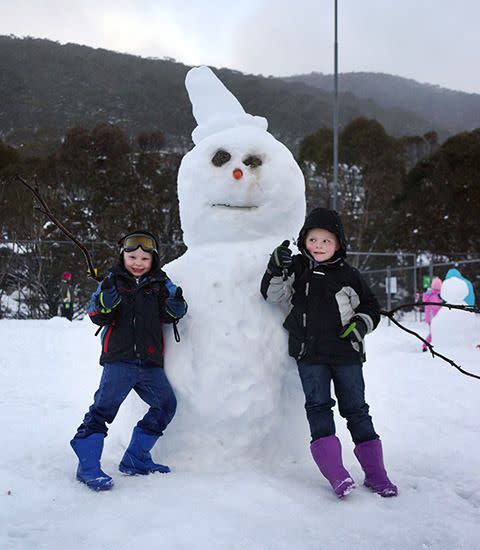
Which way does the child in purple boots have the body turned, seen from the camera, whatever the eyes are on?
toward the camera

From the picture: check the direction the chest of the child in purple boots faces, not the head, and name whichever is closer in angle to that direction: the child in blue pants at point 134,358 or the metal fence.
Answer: the child in blue pants

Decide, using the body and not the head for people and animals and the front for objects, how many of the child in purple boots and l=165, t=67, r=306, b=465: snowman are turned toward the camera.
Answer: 2

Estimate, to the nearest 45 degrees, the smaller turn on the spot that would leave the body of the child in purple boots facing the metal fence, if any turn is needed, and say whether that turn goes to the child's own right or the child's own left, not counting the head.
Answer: approximately 135° to the child's own right

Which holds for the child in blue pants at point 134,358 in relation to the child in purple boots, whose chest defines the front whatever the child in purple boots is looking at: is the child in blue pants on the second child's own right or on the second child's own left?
on the second child's own right

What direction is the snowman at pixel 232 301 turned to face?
toward the camera
